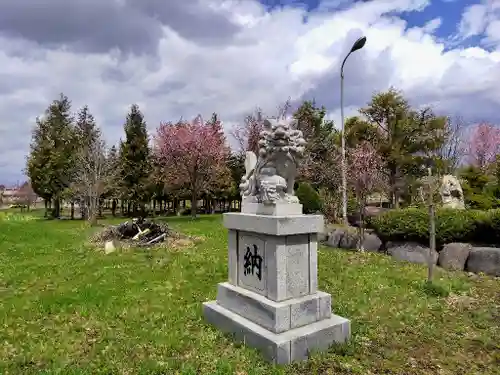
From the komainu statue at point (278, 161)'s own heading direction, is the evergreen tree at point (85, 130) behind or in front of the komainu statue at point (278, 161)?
behind

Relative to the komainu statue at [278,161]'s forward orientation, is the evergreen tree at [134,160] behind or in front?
behind

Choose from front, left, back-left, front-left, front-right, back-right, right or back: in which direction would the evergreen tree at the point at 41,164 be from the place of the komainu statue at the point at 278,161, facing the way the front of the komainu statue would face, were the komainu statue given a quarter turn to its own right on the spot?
right

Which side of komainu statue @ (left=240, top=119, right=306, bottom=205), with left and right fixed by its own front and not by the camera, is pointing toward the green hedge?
left

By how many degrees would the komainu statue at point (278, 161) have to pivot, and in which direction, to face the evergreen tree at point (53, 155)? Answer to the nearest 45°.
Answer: approximately 180°

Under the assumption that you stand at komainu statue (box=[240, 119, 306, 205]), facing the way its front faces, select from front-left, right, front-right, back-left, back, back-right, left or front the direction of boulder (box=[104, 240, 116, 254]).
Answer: back

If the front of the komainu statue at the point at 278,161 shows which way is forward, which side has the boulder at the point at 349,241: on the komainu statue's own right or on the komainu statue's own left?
on the komainu statue's own left

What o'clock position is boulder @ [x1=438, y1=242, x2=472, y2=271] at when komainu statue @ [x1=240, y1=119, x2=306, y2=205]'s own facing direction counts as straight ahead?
The boulder is roughly at 9 o'clock from the komainu statue.

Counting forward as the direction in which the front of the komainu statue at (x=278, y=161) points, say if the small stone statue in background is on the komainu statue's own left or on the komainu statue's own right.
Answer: on the komainu statue's own left

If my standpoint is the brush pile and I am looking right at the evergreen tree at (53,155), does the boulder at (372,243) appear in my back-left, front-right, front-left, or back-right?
back-right

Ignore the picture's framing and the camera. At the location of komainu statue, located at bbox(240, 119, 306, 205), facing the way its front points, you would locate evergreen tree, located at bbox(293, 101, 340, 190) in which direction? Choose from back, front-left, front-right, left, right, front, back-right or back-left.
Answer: back-left

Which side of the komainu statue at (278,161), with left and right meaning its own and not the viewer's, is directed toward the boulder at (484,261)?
left
